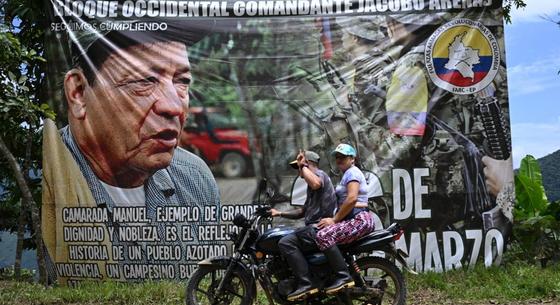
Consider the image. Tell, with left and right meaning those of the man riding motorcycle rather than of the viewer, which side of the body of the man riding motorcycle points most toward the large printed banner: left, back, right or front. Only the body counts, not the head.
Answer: right

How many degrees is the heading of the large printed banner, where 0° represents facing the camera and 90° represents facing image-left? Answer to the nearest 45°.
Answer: approximately 0°

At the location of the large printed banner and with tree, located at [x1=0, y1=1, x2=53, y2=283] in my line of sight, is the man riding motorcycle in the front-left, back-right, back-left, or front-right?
back-left

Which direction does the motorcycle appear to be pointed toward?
to the viewer's left

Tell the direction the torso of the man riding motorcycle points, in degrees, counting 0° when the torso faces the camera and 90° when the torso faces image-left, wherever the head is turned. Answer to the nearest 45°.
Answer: approximately 90°

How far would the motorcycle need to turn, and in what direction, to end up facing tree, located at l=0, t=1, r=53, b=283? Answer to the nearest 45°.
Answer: approximately 45° to its right

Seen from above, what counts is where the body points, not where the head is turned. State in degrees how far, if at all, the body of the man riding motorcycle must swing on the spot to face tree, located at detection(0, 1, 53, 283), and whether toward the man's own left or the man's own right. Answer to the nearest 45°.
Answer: approximately 45° to the man's own right

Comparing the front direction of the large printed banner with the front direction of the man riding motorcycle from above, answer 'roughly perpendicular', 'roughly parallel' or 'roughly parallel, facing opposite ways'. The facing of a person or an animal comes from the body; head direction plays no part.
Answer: roughly perpendicular

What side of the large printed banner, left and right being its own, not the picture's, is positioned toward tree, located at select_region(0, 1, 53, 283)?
right
